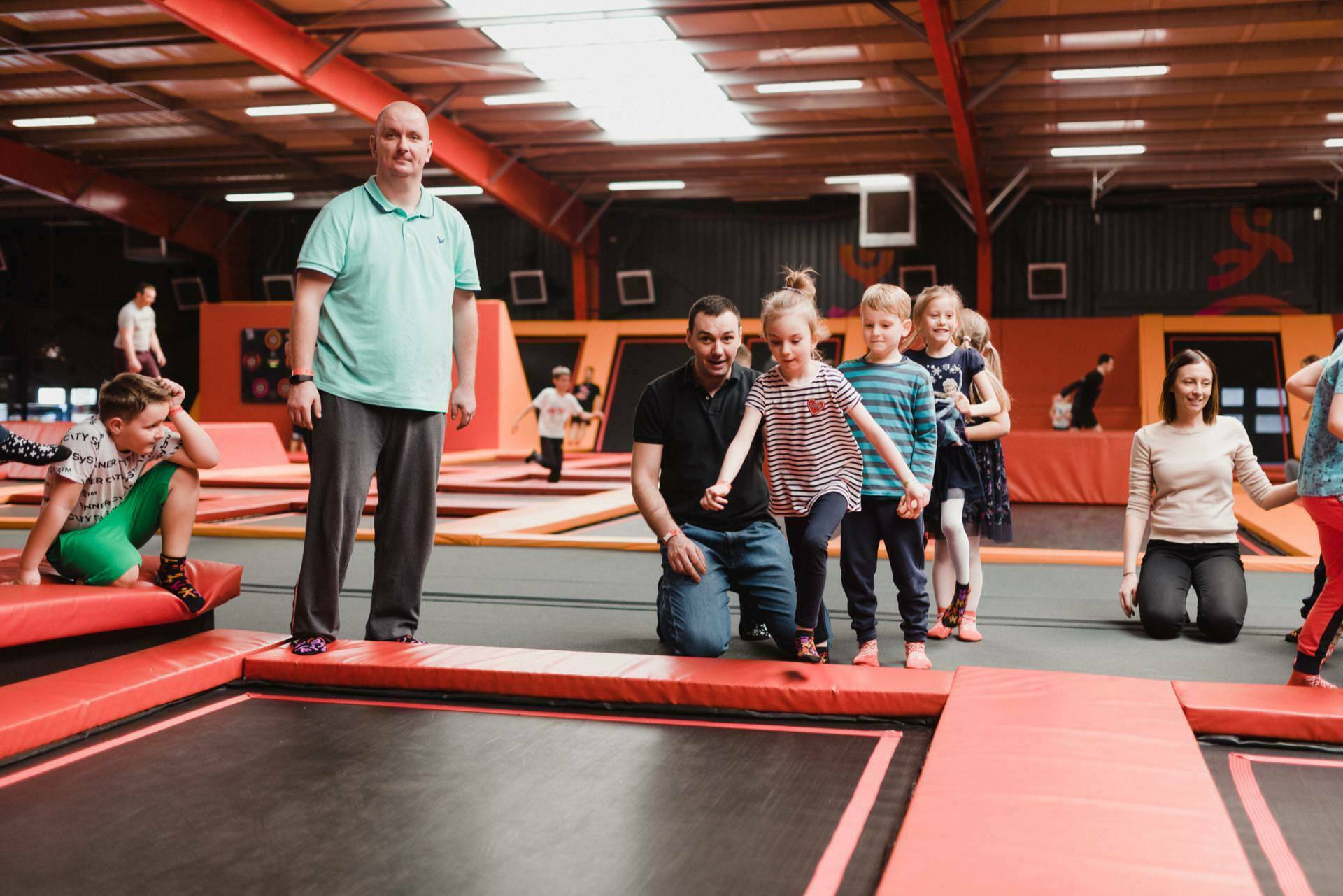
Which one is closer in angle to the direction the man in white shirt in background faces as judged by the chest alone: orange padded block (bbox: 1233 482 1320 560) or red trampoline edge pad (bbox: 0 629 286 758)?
the orange padded block

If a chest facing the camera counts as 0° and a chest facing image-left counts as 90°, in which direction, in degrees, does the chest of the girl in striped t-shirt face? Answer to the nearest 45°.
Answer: approximately 0°

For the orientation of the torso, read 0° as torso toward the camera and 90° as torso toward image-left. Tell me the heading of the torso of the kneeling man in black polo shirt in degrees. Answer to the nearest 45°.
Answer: approximately 0°

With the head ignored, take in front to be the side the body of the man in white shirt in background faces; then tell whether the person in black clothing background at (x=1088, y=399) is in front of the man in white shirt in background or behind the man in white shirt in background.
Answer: in front

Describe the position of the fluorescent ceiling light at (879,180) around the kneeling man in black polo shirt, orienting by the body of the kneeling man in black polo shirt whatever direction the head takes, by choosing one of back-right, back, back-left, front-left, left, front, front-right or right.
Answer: back

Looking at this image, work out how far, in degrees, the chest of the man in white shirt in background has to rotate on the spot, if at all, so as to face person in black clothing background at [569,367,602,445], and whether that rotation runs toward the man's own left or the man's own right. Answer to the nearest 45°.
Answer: approximately 90° to the man's own left

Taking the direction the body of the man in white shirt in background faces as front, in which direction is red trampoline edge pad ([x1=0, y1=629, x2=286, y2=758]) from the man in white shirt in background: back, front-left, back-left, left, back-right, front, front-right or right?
front-right

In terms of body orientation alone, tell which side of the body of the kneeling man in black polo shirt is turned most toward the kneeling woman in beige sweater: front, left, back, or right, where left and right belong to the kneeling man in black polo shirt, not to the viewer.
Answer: left

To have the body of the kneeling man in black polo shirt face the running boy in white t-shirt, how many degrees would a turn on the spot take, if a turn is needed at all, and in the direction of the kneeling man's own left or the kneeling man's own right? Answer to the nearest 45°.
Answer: approximately 180°

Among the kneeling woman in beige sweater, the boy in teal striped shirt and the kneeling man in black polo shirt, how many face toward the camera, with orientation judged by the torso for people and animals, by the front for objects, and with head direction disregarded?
3

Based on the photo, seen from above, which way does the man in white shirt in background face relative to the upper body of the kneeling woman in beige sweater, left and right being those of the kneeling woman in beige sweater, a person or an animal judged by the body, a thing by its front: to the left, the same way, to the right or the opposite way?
to the left
